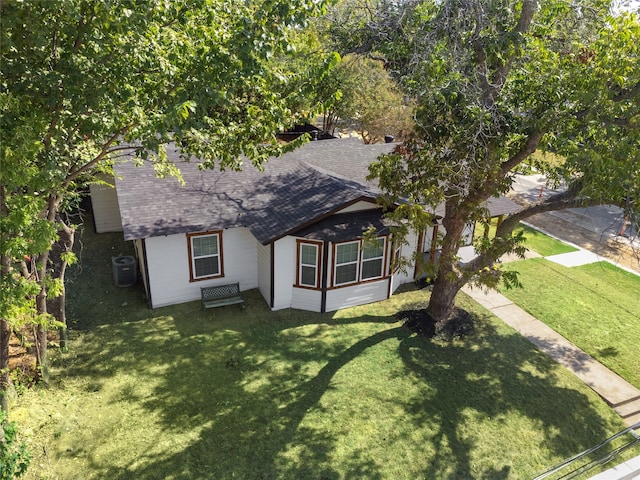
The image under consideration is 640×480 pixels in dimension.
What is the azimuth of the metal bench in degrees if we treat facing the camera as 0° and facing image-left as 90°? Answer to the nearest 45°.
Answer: approximately 0°

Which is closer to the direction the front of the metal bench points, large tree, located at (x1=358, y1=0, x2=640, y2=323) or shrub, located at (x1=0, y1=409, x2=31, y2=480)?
the shrub

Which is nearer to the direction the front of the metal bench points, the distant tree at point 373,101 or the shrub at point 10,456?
the shrub

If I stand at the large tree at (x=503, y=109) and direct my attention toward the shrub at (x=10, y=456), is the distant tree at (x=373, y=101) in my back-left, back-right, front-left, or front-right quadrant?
back-right

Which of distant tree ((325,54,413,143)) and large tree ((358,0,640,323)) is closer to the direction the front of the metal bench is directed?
the large tree

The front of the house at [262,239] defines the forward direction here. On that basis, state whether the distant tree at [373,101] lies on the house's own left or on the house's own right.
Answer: on the house's own left

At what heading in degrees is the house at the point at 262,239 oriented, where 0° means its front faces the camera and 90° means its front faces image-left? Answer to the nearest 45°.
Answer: approximately 315°
